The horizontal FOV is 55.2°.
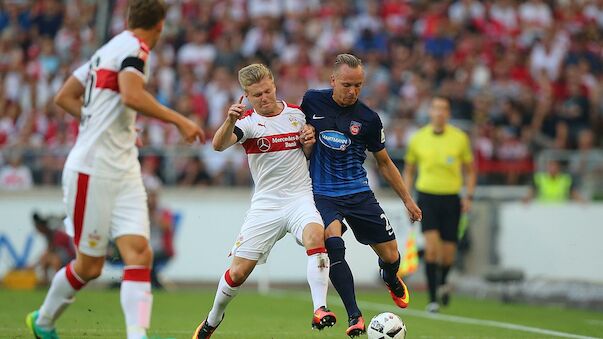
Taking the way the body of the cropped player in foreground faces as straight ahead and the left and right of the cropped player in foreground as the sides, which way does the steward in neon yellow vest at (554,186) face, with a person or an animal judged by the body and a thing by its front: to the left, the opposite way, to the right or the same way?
the opposite way

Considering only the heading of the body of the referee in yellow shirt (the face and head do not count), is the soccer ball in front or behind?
in front

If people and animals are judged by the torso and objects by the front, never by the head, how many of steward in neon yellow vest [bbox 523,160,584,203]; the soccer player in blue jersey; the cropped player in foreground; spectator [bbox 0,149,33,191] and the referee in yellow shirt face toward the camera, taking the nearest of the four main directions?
4

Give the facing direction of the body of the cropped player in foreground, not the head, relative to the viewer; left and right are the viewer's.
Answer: facing away from the viewer and to the right of the viewer

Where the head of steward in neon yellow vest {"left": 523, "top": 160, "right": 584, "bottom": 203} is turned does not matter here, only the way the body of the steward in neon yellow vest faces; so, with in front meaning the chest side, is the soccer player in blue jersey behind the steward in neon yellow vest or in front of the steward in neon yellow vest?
in front

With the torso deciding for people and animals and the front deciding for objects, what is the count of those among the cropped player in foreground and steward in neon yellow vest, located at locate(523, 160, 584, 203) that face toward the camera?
1

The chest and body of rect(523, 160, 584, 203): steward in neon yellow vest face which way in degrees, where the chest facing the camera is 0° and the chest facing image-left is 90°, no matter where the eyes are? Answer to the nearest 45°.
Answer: approximately 0°

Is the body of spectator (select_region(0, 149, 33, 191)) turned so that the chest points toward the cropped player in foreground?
yes

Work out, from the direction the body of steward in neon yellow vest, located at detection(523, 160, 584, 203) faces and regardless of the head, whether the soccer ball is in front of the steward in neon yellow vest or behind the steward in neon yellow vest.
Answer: in front

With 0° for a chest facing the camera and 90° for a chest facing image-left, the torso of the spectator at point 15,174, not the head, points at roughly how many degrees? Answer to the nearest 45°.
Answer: approximately 0°
